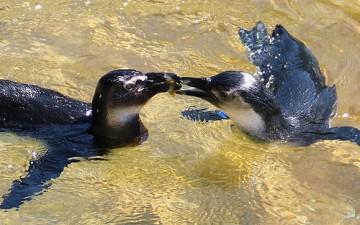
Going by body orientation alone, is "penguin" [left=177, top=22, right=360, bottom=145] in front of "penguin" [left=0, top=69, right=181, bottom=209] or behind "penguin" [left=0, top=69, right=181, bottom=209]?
in front

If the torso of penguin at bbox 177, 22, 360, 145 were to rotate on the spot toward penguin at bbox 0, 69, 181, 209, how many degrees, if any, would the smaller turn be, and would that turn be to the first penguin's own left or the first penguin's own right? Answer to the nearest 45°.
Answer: approximately 45° to the first penguin's own left

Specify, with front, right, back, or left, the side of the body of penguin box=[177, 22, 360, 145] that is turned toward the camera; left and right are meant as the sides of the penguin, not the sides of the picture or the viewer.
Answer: left

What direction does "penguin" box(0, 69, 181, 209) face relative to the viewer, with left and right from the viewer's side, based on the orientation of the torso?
facing to the right of the viewer

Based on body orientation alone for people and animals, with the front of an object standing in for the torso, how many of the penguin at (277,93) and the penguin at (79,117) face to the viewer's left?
1

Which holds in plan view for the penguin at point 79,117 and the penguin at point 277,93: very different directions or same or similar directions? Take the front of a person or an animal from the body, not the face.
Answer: very different directions
